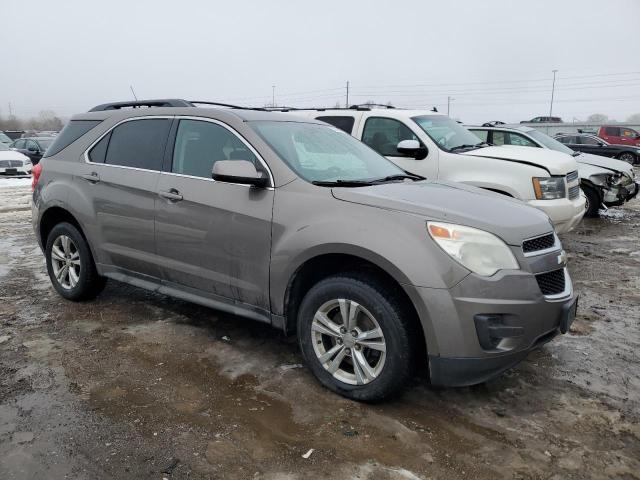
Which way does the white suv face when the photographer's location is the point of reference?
facing the viewer and to the right of the viewer

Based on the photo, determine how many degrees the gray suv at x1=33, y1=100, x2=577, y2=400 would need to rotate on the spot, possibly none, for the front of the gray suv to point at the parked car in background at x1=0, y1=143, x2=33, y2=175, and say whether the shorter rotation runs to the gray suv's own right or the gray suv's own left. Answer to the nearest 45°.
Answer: approximately 180°

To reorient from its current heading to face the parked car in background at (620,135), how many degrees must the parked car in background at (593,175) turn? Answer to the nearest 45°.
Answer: approximately 135° to its left

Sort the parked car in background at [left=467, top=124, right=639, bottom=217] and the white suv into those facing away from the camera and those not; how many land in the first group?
0

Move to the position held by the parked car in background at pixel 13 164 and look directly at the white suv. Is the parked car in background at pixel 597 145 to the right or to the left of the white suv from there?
left

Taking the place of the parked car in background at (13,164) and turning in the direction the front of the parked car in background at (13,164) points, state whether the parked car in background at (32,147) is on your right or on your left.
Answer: on your left

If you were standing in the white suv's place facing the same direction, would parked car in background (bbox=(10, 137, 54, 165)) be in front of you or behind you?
behind

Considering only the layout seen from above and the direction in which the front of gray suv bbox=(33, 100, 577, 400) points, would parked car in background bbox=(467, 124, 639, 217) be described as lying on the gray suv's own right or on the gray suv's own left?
on the gray suv's own left

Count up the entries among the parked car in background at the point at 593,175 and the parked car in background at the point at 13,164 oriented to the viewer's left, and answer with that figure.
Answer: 0

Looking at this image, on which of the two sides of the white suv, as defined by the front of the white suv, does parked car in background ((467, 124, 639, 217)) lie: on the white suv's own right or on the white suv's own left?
on the white suv's own left

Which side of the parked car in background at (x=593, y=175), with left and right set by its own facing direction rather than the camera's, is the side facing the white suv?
right
